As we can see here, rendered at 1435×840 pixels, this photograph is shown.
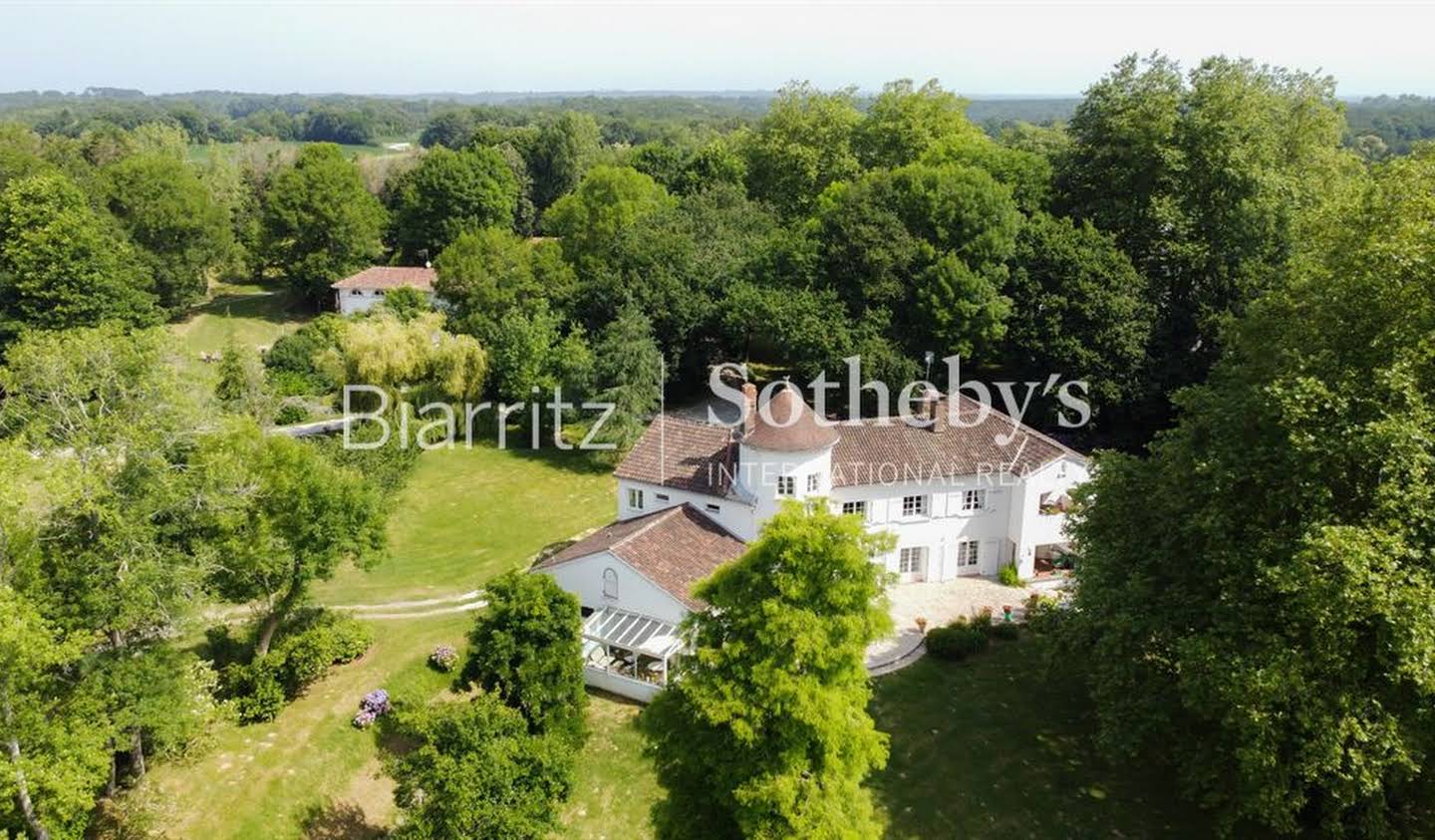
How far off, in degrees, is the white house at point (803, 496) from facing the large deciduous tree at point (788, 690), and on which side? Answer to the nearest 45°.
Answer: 0° — it already faces it

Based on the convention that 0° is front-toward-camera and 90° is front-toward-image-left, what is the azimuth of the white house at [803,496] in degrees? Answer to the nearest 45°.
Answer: approximately 0°

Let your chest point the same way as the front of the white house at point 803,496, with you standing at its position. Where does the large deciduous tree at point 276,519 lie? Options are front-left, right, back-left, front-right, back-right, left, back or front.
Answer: front-right

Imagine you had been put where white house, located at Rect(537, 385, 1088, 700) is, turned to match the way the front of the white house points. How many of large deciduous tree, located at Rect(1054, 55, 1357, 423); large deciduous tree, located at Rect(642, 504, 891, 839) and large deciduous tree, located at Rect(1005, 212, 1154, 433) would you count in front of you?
1

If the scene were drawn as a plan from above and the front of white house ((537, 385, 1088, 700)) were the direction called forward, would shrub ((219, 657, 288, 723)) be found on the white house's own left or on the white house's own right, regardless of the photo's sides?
on the white house's own right

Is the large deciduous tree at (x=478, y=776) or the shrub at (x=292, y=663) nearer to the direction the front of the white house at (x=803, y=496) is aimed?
the large deciduous tree

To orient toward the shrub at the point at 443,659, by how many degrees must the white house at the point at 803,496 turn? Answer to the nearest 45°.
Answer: approximately 45° to its right

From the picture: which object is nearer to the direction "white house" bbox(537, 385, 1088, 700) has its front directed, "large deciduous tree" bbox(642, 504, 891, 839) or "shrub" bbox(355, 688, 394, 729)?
the large deciduous tree
